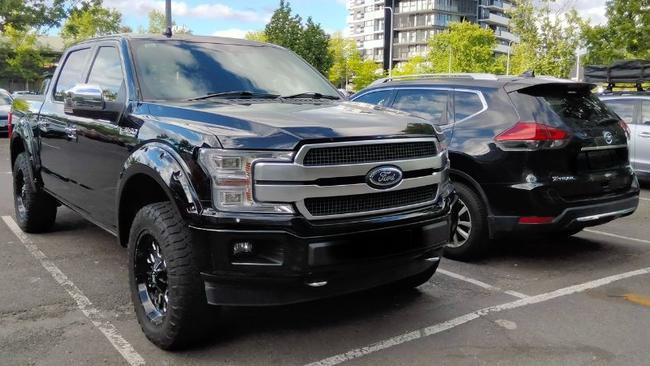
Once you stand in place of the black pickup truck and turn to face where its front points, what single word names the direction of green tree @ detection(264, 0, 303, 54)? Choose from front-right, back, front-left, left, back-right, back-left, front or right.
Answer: back-left

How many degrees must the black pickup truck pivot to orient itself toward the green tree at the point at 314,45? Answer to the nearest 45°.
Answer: approximately 135° to its left

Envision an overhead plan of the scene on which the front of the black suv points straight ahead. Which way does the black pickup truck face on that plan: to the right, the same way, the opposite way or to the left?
the opposite way

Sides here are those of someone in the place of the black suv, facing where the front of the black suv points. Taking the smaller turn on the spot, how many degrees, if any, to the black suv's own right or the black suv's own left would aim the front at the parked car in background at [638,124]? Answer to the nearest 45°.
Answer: approximately 45° to the black suv's own right

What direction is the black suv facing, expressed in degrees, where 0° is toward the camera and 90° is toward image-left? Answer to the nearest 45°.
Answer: approximately 135°

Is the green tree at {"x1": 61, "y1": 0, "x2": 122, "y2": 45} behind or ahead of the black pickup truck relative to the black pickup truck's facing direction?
behind

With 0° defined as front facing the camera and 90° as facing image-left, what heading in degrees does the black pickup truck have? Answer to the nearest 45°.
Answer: approximately 315°

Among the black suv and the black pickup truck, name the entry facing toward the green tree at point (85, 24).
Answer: the black suv

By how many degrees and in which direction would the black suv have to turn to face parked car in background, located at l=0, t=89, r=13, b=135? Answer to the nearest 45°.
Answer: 0° — it already faces it

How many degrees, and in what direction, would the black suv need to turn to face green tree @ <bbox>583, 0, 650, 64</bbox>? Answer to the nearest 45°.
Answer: approximately 45° to its right

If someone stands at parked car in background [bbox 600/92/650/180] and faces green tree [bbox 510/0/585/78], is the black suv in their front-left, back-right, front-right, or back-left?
back-left

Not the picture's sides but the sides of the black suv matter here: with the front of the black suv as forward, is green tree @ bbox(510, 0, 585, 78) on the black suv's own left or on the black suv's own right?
on the black suv's own right

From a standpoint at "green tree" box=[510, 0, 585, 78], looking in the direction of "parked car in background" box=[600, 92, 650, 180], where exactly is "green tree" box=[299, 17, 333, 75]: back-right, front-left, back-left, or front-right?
back-right
